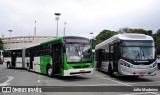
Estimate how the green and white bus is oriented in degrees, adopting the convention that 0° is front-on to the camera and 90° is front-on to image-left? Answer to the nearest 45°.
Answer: approximately 315°
